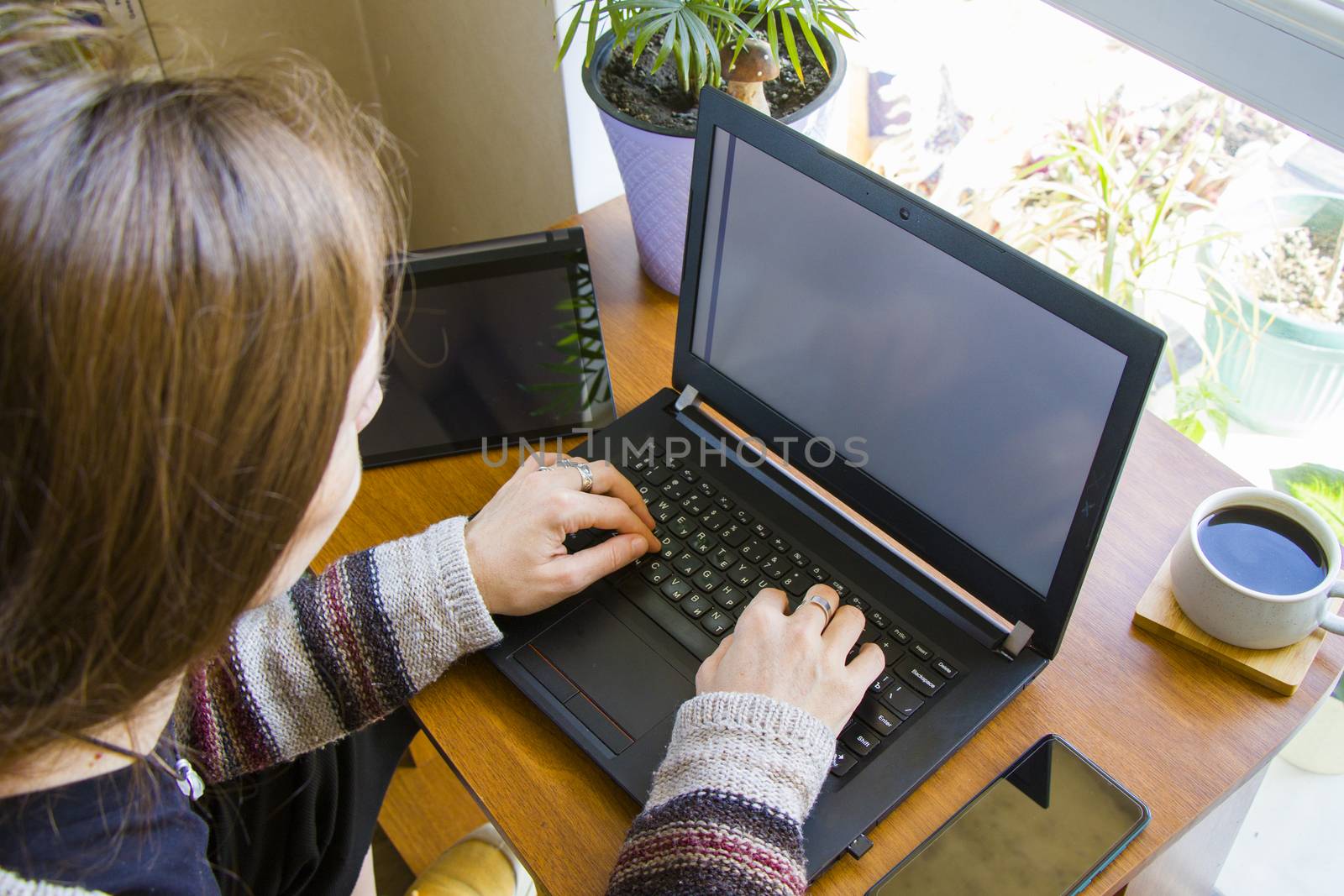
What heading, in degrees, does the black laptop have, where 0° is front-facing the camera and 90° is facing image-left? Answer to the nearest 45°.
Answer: approximately 45°

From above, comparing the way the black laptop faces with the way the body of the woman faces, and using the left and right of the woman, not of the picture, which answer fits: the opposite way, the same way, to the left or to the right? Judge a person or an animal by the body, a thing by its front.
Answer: the opposite way

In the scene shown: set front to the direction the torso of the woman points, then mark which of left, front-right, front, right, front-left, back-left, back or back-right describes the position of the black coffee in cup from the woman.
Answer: front-right

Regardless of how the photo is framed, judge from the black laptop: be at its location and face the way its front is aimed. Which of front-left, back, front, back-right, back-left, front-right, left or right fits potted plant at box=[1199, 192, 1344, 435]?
back

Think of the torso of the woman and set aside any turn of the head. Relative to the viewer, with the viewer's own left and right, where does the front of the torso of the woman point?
facing away from the viewer and to the right of the viewer

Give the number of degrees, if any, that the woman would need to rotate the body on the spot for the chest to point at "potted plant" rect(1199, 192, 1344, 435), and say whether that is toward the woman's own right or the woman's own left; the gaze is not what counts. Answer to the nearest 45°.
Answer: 0° — they already face it

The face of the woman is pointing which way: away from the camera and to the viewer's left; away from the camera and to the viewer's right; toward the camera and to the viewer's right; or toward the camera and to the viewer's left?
away from the camera and to the viewer's right
